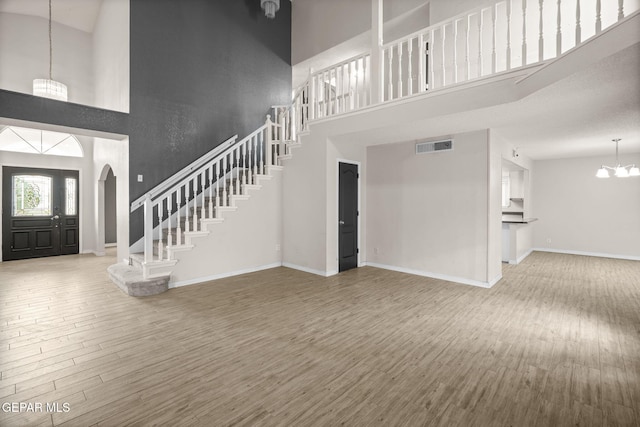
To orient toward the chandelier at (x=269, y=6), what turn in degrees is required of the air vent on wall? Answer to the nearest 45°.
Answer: approximately 45° to its right

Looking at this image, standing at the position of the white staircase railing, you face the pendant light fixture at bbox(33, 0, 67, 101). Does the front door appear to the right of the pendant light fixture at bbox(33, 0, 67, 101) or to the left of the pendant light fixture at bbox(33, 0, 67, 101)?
right

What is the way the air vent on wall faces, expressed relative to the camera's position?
facing the viewer and to the left of the viewer

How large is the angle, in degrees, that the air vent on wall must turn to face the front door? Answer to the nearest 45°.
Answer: approximately 45° to its right

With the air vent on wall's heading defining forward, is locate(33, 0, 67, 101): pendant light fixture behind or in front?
in front
